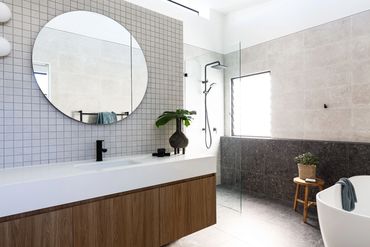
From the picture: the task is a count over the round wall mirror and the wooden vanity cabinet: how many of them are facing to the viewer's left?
0

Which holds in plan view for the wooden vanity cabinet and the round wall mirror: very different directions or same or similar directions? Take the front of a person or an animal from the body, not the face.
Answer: same or similar directions

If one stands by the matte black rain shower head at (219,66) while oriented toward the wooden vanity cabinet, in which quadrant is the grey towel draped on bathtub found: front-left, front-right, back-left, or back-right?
front-left

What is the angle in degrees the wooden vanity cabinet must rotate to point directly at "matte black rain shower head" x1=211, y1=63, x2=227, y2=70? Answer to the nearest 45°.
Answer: approximately 90° to its left

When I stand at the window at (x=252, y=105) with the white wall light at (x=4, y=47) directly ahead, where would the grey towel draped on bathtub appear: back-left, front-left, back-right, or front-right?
front-left

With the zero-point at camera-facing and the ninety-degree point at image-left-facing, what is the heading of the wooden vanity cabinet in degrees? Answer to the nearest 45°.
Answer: approximately 315°

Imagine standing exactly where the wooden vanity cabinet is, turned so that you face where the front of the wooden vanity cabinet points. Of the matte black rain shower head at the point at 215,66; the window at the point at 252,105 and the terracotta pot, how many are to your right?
0

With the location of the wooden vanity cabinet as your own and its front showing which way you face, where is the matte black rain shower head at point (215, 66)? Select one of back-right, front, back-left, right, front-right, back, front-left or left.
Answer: left

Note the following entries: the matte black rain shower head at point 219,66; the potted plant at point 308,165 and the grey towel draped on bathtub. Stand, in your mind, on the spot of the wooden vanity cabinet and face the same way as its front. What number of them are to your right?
0

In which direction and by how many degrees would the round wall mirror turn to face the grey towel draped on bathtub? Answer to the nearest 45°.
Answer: approximately 90° to its left

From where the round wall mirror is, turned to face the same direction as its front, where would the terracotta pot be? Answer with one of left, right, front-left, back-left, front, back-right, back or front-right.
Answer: front-left

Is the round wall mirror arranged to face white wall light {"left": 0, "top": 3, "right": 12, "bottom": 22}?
no

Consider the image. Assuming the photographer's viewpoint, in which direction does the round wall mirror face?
facing the viewer and to the right of the viewer

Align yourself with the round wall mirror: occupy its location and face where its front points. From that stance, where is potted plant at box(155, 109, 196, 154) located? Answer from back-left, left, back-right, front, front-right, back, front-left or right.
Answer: front-left
